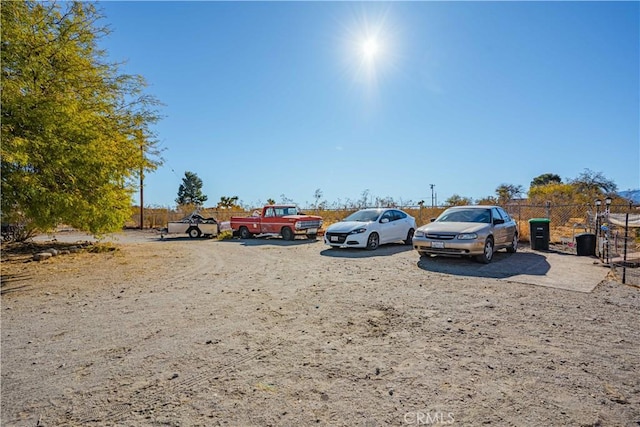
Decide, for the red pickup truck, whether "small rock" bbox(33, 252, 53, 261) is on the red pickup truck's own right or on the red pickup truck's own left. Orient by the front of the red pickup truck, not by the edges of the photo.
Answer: on the red pickup truck's own right

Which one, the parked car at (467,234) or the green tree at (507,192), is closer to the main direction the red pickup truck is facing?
the parked car

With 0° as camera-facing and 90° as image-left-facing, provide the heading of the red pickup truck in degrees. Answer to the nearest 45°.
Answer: approximately 315°

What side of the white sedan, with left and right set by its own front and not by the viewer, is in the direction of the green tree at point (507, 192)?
back

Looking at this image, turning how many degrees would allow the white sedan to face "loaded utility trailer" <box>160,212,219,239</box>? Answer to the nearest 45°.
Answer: approximately 90° to its right

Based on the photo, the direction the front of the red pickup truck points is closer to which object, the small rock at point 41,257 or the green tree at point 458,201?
the green tree

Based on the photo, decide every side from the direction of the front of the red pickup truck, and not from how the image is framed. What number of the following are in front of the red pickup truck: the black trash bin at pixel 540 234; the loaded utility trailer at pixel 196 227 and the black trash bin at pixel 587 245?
2

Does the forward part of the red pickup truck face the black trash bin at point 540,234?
yes

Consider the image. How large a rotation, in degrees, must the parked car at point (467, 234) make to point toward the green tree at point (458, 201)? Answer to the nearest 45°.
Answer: approximately 135° to its right

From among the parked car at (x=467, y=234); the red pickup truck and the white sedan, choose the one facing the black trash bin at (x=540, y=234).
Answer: the red pickup truck

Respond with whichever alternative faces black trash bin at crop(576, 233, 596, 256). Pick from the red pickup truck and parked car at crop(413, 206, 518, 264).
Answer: the red pickup truck

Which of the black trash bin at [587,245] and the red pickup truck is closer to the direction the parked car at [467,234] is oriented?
the red pickup truck

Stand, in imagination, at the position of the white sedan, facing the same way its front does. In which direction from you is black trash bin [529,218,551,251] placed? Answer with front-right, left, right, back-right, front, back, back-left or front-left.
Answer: back-left
